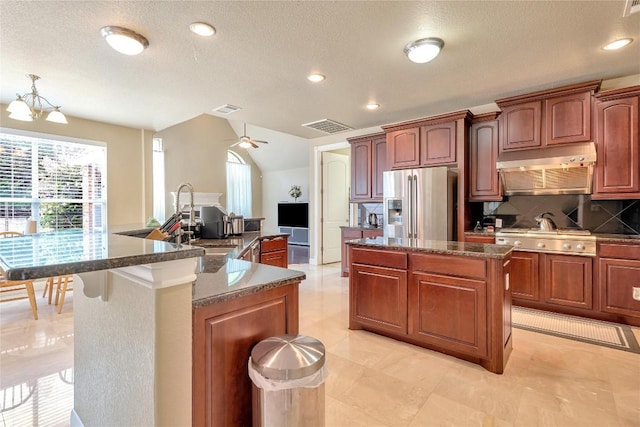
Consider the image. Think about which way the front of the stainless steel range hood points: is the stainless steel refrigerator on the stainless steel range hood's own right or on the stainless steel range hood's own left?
on the stainless steel range hood's own right

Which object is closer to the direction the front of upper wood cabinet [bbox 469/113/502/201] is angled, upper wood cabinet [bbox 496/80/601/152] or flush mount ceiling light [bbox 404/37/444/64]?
the flush mount ceiling light

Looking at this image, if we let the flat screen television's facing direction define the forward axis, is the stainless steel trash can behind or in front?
in front

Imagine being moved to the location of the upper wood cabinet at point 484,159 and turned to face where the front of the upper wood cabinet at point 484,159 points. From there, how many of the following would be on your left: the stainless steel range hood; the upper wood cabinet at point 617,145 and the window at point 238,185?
2

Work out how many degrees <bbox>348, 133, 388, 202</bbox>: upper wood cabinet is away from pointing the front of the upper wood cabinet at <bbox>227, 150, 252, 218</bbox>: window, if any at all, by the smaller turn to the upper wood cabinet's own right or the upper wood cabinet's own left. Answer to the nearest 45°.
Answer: approximately 90° to the upper wood cabinet's own right

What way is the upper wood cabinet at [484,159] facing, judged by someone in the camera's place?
facing the viewer

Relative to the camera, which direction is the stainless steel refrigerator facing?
toward the camera

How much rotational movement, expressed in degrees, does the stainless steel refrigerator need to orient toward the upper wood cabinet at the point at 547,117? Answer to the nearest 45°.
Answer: approximately 90° to its left

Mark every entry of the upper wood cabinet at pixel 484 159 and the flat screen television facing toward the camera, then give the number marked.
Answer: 2

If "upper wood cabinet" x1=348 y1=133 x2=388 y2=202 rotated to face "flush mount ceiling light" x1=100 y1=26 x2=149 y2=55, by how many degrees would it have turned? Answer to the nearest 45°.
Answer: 0° — it already faces it

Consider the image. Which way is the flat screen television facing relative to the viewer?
toward the camera

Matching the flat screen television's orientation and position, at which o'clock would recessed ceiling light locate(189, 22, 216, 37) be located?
The recessed ceiling light is roughly at 12 o'clock from the flat screen television.

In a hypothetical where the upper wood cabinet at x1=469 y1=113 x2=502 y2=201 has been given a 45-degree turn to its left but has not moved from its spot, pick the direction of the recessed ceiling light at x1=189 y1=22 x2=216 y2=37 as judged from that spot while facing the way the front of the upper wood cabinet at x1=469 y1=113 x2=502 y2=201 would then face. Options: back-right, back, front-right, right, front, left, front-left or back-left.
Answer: right

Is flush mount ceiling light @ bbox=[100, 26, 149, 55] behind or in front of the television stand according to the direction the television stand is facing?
in front
